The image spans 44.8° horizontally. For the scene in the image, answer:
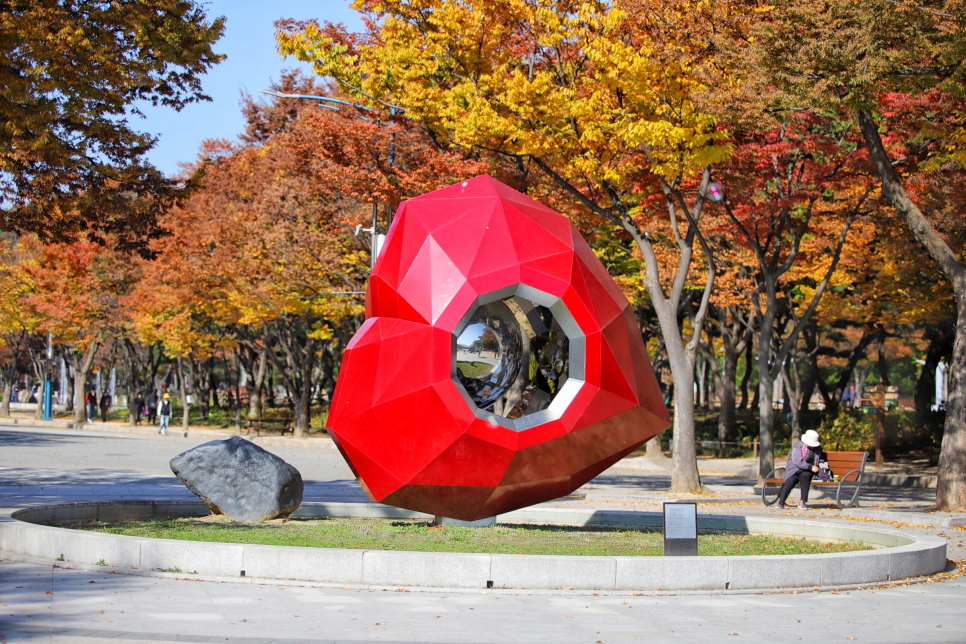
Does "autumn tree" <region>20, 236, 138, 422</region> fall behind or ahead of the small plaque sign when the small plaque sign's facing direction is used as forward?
behind

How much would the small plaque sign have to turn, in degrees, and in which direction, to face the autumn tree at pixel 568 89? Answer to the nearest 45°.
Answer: approximately 180°

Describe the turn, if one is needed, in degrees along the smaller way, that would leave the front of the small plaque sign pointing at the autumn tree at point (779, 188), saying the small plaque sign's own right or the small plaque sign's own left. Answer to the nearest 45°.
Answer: approximately 180°

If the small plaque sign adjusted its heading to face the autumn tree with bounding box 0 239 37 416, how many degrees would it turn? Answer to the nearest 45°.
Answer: approximately 135° to its right

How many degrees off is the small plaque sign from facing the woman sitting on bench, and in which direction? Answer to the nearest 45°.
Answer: approximately 180°

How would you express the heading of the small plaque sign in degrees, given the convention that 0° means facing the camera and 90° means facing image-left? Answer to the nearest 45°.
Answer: approximately 0°

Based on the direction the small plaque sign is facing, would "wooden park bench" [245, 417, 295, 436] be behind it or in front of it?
behind

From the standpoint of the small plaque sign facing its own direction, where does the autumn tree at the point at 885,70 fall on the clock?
The autumn tree is roughly at 7 o'clock from the small plaque sign.
